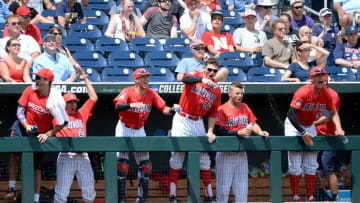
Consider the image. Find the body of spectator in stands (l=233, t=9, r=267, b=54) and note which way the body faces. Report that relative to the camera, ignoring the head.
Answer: toward the camera

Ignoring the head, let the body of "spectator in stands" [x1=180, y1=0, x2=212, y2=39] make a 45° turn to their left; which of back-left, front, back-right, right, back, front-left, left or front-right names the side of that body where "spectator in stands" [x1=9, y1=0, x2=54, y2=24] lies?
back-right

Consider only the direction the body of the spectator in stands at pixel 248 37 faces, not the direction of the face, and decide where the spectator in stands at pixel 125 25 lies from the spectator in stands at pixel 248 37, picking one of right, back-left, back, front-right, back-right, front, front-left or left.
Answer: right

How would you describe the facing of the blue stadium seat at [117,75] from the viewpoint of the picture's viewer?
facing the viewer

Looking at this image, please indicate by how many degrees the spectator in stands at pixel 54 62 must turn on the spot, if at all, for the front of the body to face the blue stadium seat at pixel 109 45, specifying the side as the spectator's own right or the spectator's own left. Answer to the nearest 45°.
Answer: approximately 135° to the spectator's own left

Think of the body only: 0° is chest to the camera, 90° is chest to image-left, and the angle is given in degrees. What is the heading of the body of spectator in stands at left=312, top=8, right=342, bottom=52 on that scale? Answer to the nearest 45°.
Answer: approximately 0°

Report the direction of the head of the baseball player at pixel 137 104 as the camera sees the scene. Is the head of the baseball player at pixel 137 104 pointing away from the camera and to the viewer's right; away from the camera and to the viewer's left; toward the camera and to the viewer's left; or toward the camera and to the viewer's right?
toward the camera and to the viewer's right

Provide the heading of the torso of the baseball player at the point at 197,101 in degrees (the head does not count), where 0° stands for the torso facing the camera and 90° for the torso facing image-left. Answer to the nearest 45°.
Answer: approximately 315°

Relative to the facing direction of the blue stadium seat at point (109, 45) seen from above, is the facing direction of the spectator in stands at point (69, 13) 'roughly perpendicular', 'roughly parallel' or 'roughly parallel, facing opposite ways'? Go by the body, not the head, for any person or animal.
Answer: roughly parallel

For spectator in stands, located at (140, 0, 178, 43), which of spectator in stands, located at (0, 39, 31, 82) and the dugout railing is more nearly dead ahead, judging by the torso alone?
the dugout railing

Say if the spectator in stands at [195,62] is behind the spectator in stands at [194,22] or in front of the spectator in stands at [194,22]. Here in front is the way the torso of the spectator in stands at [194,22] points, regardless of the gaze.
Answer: in front

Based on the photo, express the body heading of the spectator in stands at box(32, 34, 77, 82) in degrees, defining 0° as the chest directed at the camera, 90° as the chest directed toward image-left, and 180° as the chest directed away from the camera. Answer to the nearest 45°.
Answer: approximately 0°

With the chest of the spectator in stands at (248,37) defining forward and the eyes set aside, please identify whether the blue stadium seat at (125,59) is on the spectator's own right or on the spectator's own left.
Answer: on the spectator's own right

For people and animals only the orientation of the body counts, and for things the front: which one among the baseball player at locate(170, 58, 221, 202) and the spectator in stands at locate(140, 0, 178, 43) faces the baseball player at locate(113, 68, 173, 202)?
the spectator in stands
